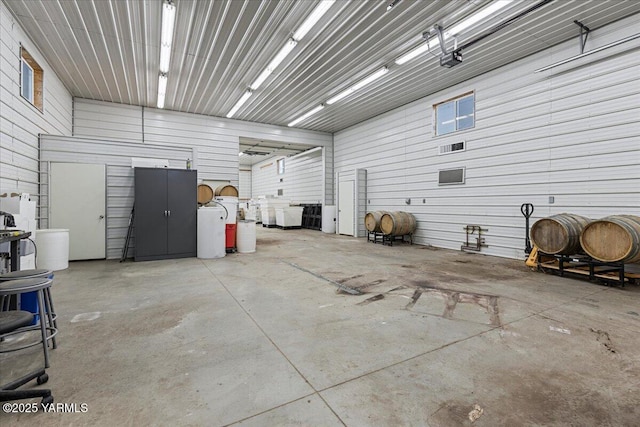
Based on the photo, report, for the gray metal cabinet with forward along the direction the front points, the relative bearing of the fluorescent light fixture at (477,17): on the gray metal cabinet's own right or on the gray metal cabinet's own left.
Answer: on the gray metal cabinet's own left

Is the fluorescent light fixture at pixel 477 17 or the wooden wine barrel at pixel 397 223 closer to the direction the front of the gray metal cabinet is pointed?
the fluorescent light fixture

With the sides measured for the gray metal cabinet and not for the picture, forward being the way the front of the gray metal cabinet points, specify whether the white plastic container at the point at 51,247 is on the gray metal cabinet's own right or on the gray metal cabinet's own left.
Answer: on the gray metal cabinet's own right

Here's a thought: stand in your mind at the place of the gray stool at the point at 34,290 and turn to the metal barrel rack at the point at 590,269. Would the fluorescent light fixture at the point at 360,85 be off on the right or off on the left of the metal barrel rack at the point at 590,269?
left

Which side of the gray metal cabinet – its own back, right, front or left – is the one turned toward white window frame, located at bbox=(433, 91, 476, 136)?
left

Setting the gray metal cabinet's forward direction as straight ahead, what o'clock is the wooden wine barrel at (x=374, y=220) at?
The wooden wine barrel is roughly at 9 o'clock from the gray metal cabinet.

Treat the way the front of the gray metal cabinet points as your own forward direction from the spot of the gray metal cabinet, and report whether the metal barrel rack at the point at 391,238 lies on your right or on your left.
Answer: on your left

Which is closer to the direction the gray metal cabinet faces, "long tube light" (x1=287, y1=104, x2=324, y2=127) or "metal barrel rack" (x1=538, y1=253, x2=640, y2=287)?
the metal barrel rack

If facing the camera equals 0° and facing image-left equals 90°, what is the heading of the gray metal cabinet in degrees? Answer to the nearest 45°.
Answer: approximately 0°

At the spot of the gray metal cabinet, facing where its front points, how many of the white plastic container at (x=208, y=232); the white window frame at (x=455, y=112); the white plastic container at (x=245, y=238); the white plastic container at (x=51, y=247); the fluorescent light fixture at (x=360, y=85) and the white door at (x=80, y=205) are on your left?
4

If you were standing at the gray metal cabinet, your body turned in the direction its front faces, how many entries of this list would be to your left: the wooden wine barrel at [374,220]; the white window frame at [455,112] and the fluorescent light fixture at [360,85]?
3
